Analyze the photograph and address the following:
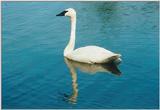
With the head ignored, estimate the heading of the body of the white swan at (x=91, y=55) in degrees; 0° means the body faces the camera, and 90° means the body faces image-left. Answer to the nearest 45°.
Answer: approximately 90°
